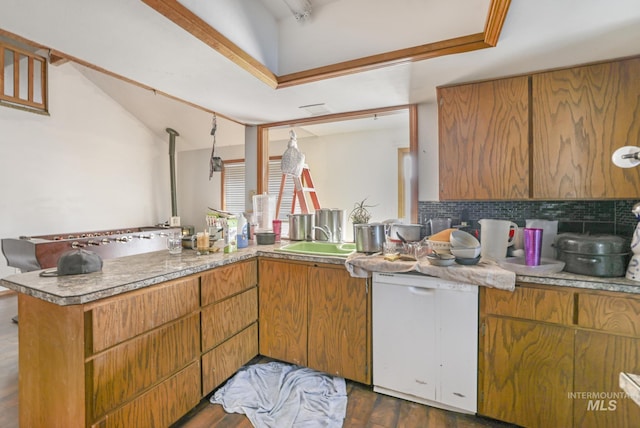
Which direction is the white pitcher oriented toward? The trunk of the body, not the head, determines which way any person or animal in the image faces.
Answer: to the viewer's left

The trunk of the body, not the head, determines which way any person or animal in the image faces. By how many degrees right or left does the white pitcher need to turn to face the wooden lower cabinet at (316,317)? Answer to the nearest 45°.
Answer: approximately 45° to its left

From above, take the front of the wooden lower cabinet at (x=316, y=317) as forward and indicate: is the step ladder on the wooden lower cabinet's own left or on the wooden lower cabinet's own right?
on the wooden lower cabinet's own right

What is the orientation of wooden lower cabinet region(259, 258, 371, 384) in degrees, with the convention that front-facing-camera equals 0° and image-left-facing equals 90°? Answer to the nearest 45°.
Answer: approximately 45°

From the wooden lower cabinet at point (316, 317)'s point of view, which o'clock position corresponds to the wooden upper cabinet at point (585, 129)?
The wooden upper cabinet is roughly at 8 o'clock from the wooden lower cabinet.

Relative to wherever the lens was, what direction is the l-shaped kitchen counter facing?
facing the viewer and to the right of the viewer

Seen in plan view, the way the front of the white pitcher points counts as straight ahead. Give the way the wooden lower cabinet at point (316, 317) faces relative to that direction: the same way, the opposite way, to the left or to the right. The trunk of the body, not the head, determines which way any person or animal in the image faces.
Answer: to the left

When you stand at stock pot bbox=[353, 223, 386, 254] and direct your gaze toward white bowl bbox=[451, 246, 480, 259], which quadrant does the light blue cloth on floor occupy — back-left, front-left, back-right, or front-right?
back-right

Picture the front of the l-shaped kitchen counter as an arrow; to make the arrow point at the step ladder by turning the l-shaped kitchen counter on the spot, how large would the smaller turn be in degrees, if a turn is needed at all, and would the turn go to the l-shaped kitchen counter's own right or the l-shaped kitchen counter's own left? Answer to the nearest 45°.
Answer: approximately 135° to the l-shaped kitchen counter's own left
